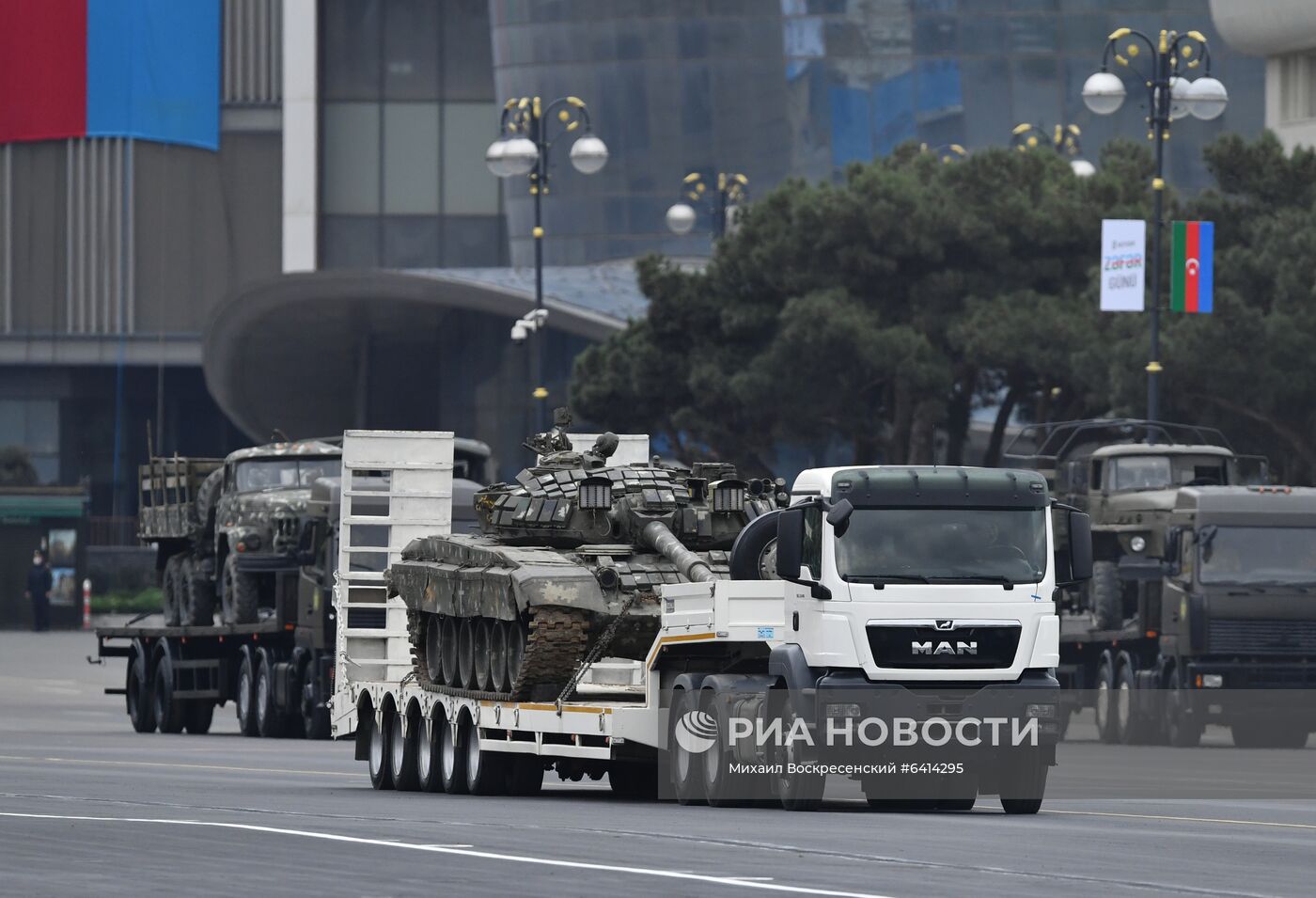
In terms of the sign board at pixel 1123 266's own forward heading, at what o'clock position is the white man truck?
The white man truck is roughly at 12 o'clock from the sign board.

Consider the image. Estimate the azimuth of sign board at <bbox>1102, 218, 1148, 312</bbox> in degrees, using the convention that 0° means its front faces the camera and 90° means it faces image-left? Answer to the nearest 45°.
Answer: approximately 0°

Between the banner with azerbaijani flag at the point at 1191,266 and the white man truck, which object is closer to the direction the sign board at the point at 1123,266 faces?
the white man truck

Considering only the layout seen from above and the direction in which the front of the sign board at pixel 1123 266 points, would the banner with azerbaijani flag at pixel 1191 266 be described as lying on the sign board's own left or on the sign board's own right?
on the sign board's own left
